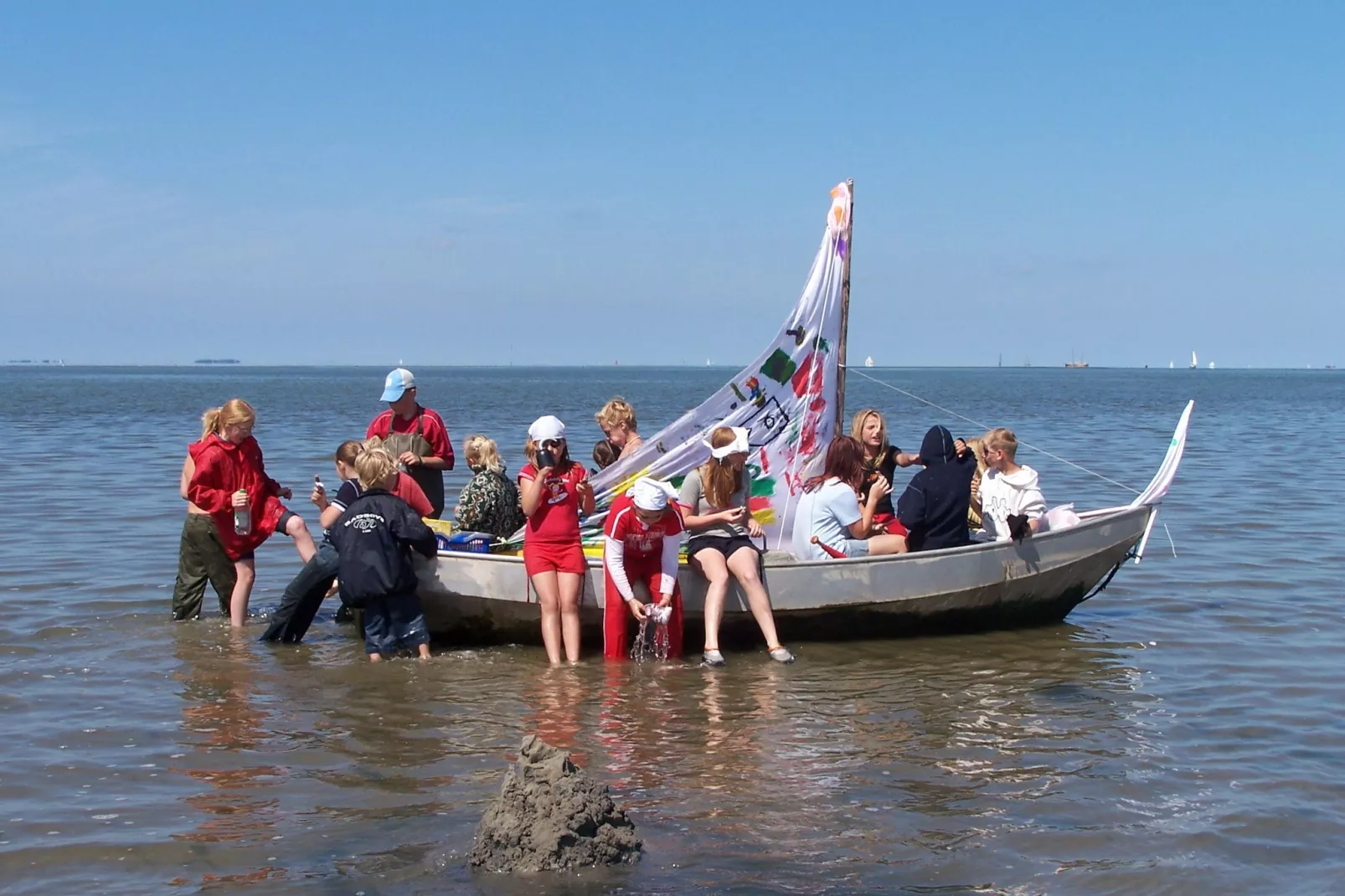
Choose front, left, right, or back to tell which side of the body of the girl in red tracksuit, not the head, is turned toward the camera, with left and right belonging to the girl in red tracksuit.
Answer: front

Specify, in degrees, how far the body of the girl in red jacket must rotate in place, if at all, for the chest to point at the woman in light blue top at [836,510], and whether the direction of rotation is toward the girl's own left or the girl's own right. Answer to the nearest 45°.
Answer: approximately 45° to the girl's own left

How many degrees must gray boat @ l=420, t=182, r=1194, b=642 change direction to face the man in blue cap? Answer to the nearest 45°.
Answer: approximately 180°

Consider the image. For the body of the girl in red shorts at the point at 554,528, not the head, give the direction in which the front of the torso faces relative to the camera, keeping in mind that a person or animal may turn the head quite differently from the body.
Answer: toward the camera

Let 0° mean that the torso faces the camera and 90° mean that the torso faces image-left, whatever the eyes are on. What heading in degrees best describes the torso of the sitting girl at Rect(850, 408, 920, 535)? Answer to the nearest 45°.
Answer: approximately 315°

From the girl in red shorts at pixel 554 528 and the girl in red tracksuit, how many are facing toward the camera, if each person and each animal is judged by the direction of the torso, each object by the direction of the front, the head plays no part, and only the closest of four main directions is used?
2

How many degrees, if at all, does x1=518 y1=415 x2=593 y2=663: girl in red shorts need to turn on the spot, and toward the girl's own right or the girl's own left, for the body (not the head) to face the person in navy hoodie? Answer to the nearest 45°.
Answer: approximately 90° to the girl's own left

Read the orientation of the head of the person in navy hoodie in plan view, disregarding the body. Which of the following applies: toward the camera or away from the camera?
away from the camera

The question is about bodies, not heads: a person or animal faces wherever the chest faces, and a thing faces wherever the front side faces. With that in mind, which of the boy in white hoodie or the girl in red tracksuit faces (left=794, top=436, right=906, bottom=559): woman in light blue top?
the boy in white hoodie

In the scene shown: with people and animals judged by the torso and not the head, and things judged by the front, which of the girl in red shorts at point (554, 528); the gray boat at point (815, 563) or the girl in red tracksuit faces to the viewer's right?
the gray boat

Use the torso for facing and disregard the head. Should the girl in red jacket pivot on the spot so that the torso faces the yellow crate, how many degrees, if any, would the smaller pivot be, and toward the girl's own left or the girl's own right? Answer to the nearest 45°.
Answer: approximately 45° to the girl's own left

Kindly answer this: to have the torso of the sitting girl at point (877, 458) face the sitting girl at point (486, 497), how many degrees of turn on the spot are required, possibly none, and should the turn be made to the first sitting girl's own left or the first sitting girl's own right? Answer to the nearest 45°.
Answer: approximately 135° to the first sitting girl's own right

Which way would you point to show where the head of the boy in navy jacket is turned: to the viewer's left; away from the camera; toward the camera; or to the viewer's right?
away from the camera

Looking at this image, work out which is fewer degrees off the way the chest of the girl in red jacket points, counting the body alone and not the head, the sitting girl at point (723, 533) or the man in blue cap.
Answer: the sitting girl
